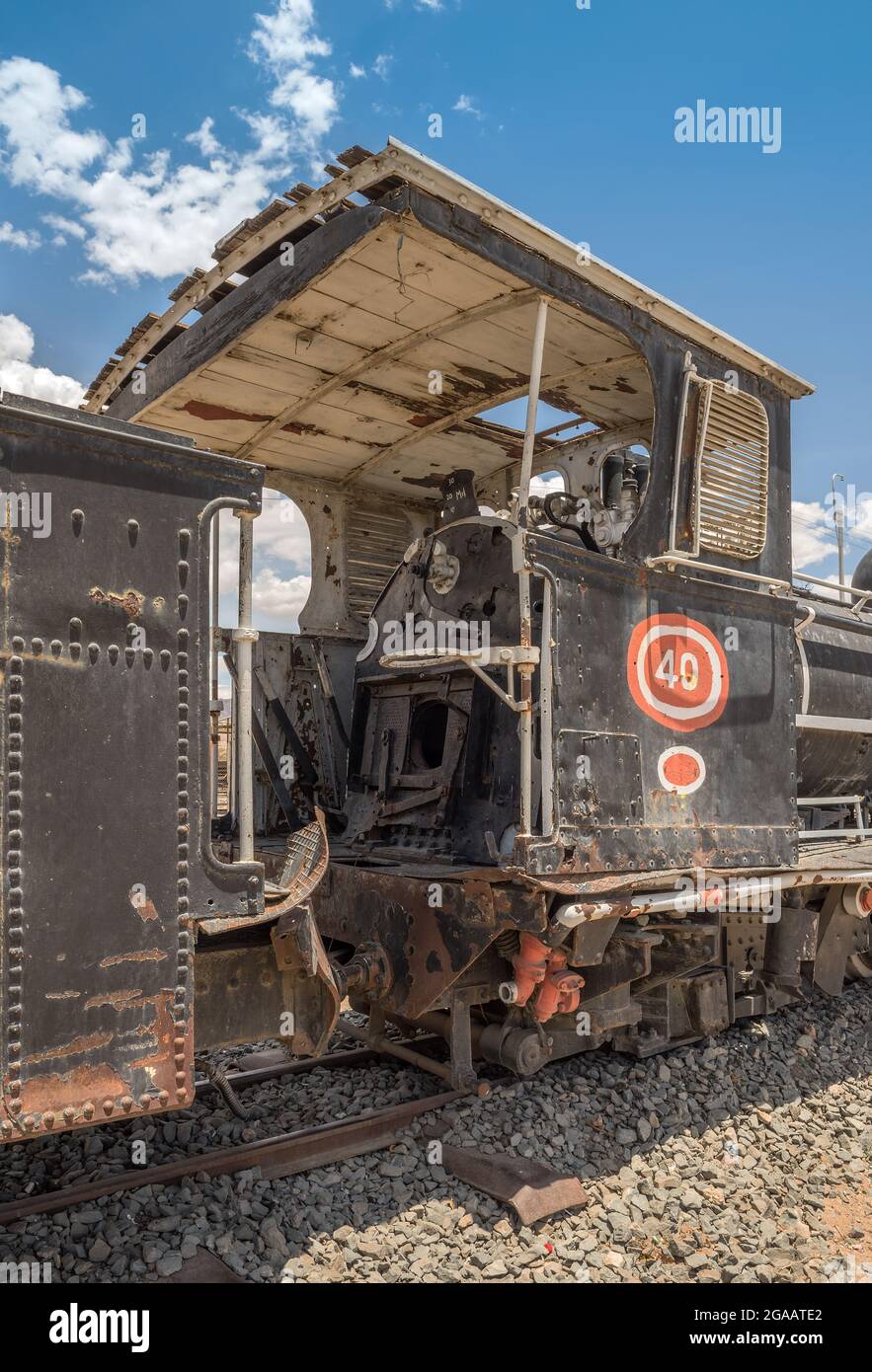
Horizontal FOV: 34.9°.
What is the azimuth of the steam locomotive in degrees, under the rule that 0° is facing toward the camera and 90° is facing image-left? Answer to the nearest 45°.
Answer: approximately 225°
